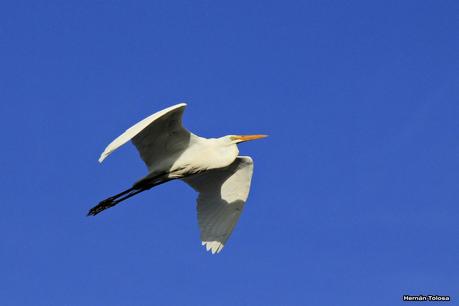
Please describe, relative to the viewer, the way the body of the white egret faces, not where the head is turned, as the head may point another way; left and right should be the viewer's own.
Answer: facing to the right of the viewer
